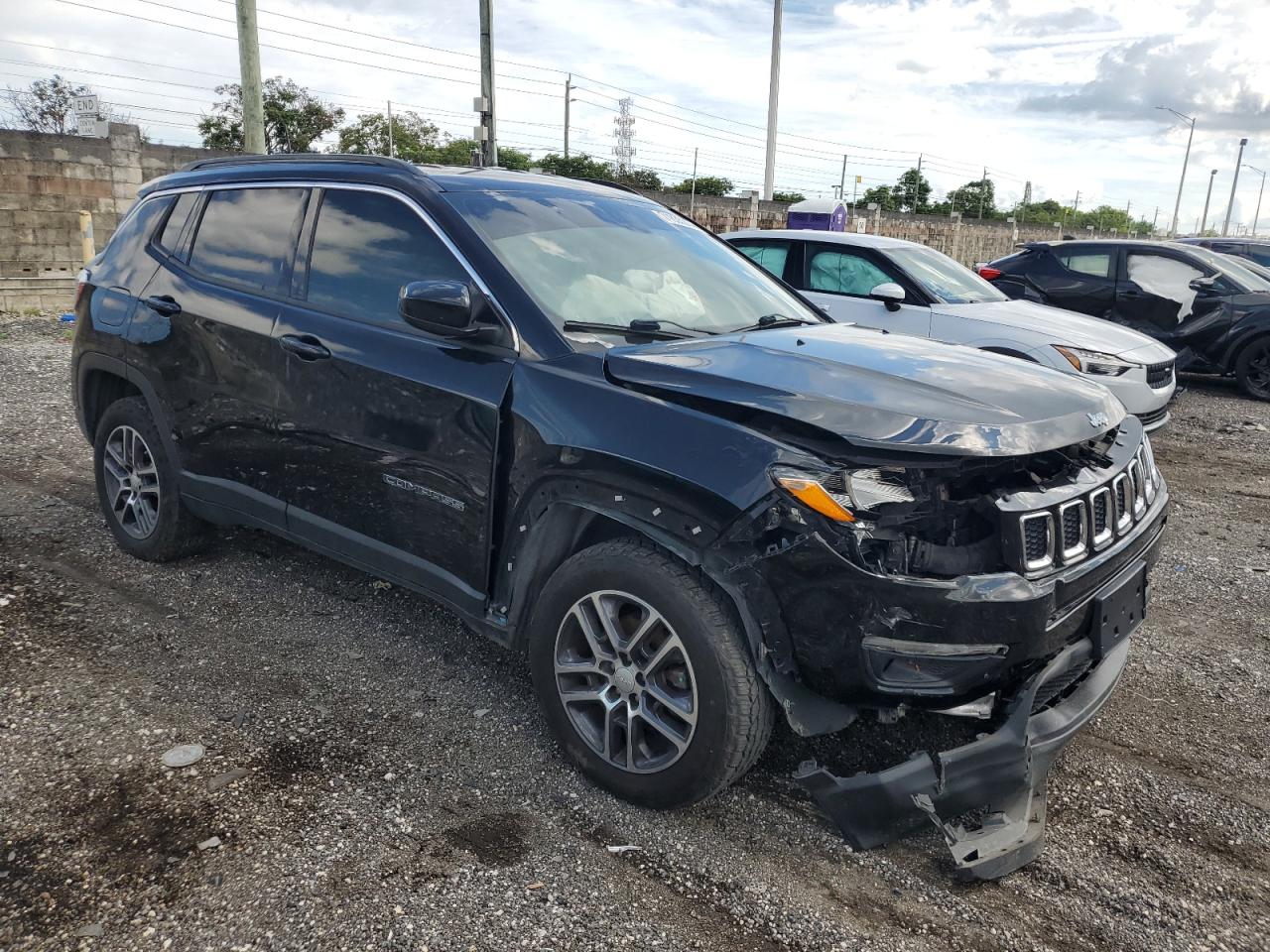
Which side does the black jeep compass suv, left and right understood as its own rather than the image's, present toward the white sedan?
left

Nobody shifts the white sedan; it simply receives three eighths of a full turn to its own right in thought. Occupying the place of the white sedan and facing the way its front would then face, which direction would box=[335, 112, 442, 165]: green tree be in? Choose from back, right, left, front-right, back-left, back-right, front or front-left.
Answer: front-right

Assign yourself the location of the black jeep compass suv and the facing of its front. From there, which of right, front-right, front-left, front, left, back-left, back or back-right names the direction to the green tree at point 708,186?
back-left

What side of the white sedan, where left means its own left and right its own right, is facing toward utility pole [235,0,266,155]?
back

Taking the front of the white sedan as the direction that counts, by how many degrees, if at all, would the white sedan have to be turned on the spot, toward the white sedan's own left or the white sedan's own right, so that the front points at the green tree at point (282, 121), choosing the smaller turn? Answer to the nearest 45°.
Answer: approximately 180°

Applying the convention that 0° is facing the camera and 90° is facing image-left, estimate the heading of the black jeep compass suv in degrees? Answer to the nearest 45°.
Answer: approximately 315°

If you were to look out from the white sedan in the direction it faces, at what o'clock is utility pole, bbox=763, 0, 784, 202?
The utility pole is roughly at 7 o'clock from the white sedan.

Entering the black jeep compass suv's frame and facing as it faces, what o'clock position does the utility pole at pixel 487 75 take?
The utility pole is roughly at 7 o'clock from the black jeep compass suv.

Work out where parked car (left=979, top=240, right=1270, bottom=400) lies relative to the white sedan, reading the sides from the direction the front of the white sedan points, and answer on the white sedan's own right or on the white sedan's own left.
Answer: on the white sedan's own left

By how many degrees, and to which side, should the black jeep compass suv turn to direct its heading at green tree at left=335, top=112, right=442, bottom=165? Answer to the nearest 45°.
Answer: approximately 135° to its left

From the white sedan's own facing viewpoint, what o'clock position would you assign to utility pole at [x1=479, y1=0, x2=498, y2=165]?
The utility pole is roughly at 6 o'clock from the white sedan.
